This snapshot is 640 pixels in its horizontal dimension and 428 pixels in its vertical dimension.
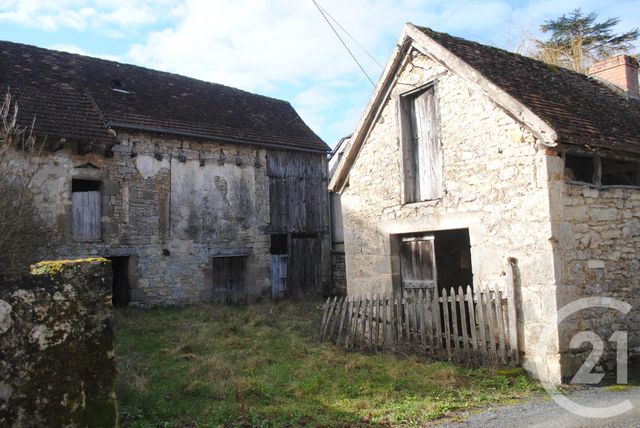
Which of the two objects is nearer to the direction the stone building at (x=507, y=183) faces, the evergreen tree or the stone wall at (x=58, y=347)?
the stone wall

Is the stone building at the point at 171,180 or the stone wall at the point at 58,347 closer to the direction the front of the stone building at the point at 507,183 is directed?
the stone wall

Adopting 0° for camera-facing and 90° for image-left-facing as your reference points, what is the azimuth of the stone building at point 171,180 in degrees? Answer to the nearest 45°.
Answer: approximately 315°

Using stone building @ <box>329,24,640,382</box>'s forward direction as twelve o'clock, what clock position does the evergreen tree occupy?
The evergreen tree is roughly at 5 o'clock from the stone building.

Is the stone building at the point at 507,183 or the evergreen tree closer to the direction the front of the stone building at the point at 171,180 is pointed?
the stone building

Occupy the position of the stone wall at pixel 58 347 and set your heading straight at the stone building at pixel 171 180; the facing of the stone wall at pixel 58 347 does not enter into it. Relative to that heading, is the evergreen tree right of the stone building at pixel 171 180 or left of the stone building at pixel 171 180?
right

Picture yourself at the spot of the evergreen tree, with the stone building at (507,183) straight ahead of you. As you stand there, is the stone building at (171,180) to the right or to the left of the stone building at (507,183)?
right

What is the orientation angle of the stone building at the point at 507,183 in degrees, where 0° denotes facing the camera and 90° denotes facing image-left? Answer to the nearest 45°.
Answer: approximately 45°
